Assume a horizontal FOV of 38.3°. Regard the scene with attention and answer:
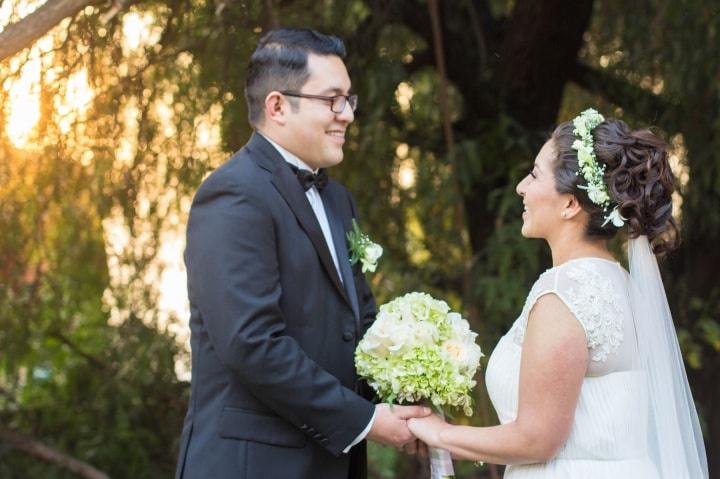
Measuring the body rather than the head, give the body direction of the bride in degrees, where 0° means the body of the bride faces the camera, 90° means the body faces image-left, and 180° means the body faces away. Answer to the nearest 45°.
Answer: approximately 90°

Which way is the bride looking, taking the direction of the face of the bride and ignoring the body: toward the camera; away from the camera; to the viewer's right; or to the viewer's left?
to the viewer's left

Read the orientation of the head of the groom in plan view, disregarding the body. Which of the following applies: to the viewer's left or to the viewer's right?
to the viewer's right

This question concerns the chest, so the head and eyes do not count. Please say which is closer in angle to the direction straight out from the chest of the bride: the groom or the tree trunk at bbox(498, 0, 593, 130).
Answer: the groom

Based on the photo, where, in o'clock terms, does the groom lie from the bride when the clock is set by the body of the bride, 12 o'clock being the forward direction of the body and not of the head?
The groom is roughly at 12 o'clock from the bride.

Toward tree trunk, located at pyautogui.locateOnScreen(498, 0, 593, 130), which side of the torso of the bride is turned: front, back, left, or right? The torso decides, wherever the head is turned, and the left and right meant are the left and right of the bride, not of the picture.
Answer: right
